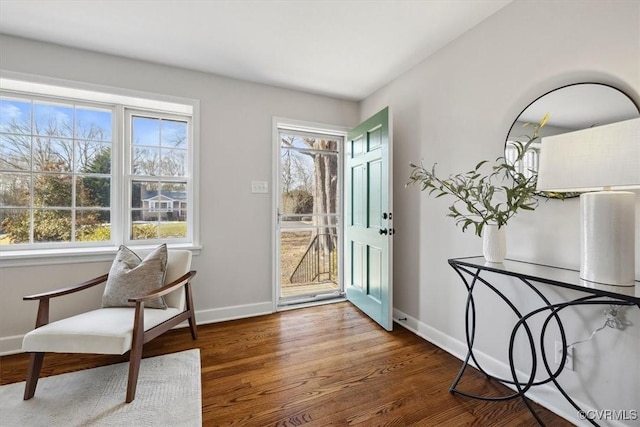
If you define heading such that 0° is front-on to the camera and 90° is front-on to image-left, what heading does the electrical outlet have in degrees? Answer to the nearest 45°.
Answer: approximately 45°

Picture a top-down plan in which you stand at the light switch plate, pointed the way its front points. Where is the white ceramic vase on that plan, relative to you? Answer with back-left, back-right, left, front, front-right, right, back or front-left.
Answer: front-left

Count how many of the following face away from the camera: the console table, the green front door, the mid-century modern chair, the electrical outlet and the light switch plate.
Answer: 0

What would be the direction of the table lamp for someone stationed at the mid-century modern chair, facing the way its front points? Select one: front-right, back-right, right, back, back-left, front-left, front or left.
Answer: left

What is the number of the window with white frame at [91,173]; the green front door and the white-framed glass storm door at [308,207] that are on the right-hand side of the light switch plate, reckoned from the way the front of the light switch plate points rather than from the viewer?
1

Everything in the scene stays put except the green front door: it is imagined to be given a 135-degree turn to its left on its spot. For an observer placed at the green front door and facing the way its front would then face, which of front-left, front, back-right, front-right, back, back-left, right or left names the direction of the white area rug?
back-right

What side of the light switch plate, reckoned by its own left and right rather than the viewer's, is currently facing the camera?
front

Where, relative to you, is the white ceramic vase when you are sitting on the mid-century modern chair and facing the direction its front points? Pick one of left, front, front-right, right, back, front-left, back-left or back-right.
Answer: left

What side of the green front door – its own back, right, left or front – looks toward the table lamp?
left

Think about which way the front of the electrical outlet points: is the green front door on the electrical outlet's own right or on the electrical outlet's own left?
on the electrical outlet's own right

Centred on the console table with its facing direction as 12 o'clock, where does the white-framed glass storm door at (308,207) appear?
The white-framed glass storm door is roughly at 2 o'clock from the console table.

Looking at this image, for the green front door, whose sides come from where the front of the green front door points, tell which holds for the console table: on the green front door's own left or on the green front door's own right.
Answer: on the green front door's own left

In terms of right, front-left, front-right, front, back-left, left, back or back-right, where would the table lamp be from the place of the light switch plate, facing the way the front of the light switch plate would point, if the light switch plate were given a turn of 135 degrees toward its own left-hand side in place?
right

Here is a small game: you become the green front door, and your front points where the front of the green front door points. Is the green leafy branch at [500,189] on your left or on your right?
on your left

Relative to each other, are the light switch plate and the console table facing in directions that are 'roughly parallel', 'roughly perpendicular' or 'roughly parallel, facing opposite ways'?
roughly perpendicular

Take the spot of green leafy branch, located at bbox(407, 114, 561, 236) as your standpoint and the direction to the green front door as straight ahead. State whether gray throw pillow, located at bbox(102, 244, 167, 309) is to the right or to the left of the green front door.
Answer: left

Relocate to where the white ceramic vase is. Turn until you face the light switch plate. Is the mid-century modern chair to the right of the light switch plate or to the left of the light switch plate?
left

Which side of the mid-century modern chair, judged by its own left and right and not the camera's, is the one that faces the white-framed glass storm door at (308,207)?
back

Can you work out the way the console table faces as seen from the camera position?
facing the viewer and to the left of the viewer

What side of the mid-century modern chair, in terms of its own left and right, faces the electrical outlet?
left

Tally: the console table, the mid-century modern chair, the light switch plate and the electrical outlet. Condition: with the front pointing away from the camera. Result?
0
